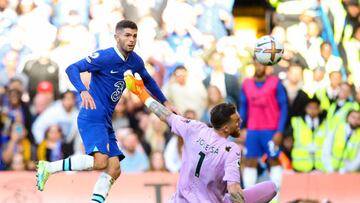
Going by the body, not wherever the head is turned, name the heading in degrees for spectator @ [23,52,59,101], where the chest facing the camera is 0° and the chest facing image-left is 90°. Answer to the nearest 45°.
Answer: approximately 0°
